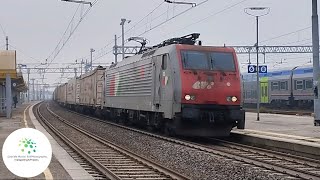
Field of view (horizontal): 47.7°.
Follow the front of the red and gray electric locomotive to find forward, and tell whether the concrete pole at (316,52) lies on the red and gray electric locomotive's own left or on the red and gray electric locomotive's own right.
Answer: on the red and gray electric locomotive's own left

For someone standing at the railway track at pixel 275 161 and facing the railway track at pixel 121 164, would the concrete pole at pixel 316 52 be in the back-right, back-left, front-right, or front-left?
back-right

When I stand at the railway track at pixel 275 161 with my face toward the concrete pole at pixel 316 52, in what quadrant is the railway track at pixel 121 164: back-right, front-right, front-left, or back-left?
back-left

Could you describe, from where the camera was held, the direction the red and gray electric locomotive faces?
facing the viewer and to the right of the viewer

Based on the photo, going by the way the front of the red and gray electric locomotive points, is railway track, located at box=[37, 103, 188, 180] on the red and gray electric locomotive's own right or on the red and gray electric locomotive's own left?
on the red and gray electric locomotive's own right
